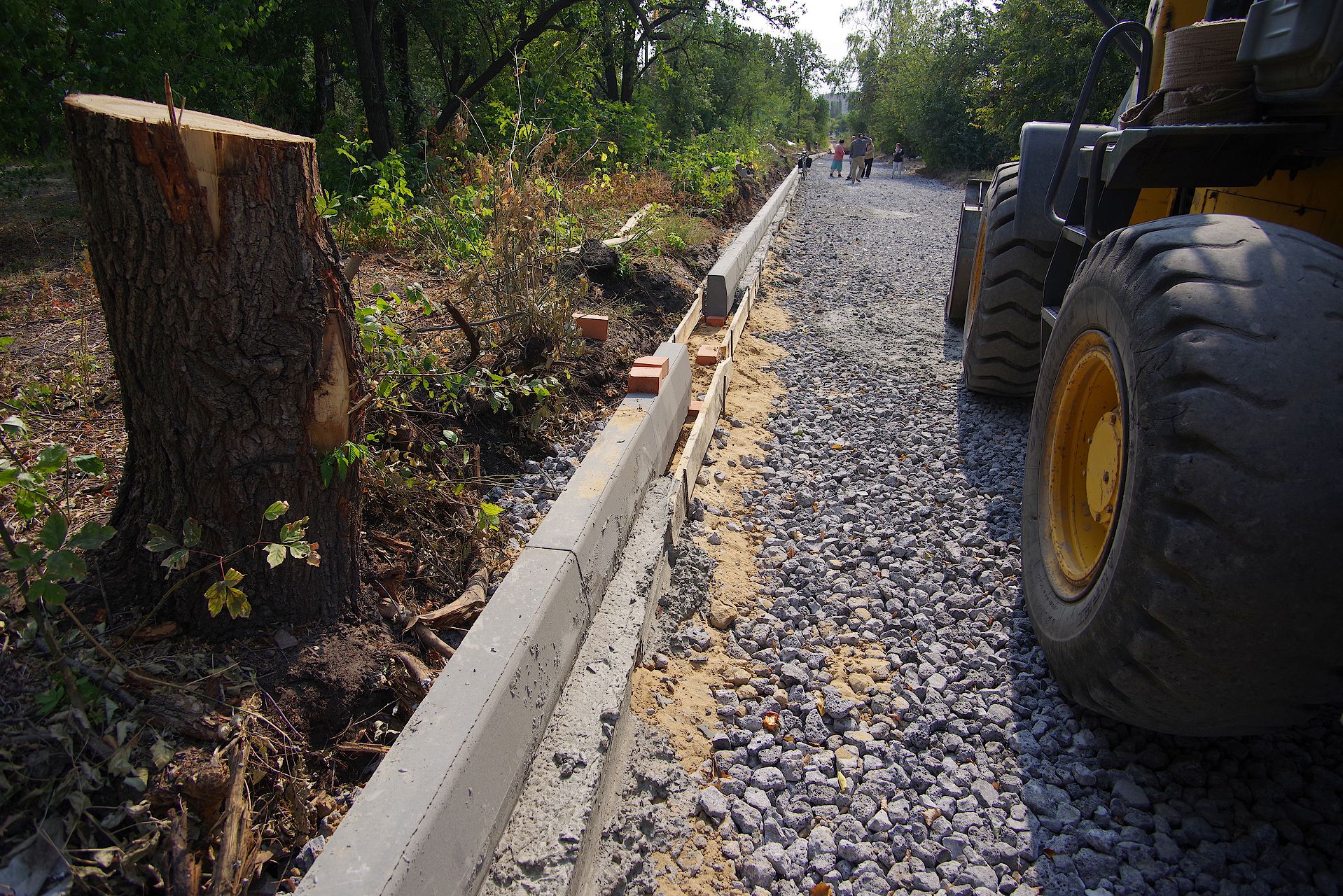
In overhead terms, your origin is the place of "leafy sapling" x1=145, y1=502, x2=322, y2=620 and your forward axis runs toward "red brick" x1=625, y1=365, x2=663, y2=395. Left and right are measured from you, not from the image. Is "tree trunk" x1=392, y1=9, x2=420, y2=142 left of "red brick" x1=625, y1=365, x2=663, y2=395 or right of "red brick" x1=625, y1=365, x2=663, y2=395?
left

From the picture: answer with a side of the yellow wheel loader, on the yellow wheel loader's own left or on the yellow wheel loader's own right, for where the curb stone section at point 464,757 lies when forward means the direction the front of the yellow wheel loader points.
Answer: on the yellow wheel loader's own left

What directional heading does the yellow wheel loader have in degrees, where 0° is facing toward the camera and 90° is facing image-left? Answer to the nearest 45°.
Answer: approximately 135°

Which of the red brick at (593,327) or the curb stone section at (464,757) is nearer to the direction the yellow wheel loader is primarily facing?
the red brick
